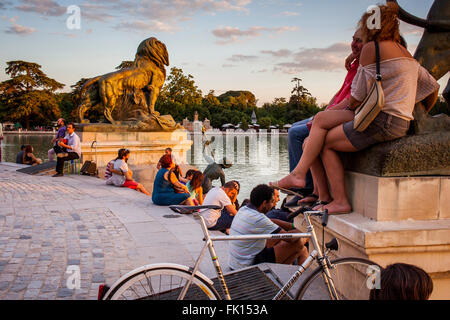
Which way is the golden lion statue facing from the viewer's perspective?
to the viewer's right

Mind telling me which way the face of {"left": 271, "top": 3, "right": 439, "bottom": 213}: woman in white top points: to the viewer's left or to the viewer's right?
to the viewer's left

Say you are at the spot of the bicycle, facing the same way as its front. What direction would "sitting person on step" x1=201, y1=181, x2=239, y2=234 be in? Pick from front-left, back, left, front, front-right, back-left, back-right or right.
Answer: left

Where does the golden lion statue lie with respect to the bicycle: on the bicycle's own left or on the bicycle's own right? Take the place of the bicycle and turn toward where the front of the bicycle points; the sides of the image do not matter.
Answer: on the bicycle's own left

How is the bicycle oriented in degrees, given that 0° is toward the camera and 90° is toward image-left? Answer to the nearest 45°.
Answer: approximately 270°

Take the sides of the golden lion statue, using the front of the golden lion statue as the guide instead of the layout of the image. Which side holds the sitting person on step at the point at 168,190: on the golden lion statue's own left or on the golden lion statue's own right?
on the golden lion statue's own right
